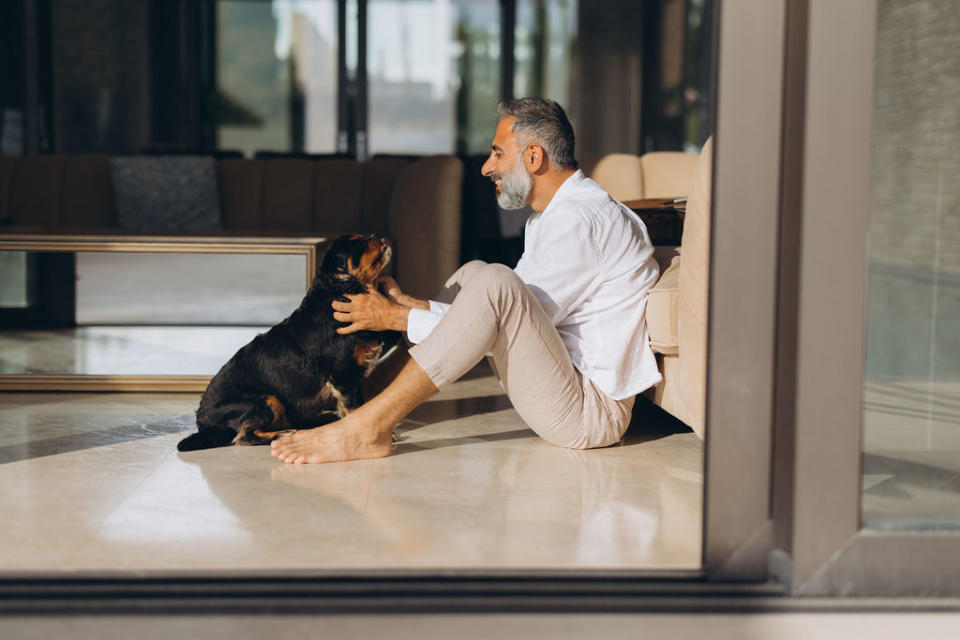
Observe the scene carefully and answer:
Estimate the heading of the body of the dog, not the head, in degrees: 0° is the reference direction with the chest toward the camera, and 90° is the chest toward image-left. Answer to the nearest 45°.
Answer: approximately 270°

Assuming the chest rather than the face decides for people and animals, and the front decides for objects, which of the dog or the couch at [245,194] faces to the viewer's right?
the dog

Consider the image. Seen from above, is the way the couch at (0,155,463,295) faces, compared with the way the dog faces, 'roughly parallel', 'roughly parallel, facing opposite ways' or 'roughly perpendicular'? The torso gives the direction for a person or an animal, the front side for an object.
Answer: roughly perpendicular

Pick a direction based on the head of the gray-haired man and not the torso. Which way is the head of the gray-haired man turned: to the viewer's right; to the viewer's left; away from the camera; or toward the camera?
to the viewer's left

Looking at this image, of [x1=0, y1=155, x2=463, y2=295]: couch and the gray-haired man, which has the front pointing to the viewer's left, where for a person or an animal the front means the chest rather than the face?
the gray-haired man

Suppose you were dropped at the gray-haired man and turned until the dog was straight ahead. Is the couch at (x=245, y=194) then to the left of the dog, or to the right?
right

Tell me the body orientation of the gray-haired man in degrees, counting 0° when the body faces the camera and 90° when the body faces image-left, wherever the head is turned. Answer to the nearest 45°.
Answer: approximately 90°

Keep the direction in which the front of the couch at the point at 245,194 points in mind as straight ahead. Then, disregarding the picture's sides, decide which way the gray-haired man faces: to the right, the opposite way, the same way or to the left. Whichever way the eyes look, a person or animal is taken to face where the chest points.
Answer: to the right

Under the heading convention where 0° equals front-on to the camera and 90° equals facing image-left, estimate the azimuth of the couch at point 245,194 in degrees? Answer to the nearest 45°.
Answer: approximately 0°

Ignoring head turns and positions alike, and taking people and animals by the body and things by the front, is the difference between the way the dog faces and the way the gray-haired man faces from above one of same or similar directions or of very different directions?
very different directions

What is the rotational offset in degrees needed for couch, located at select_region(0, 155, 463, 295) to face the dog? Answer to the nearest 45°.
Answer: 0° — it already faces it
